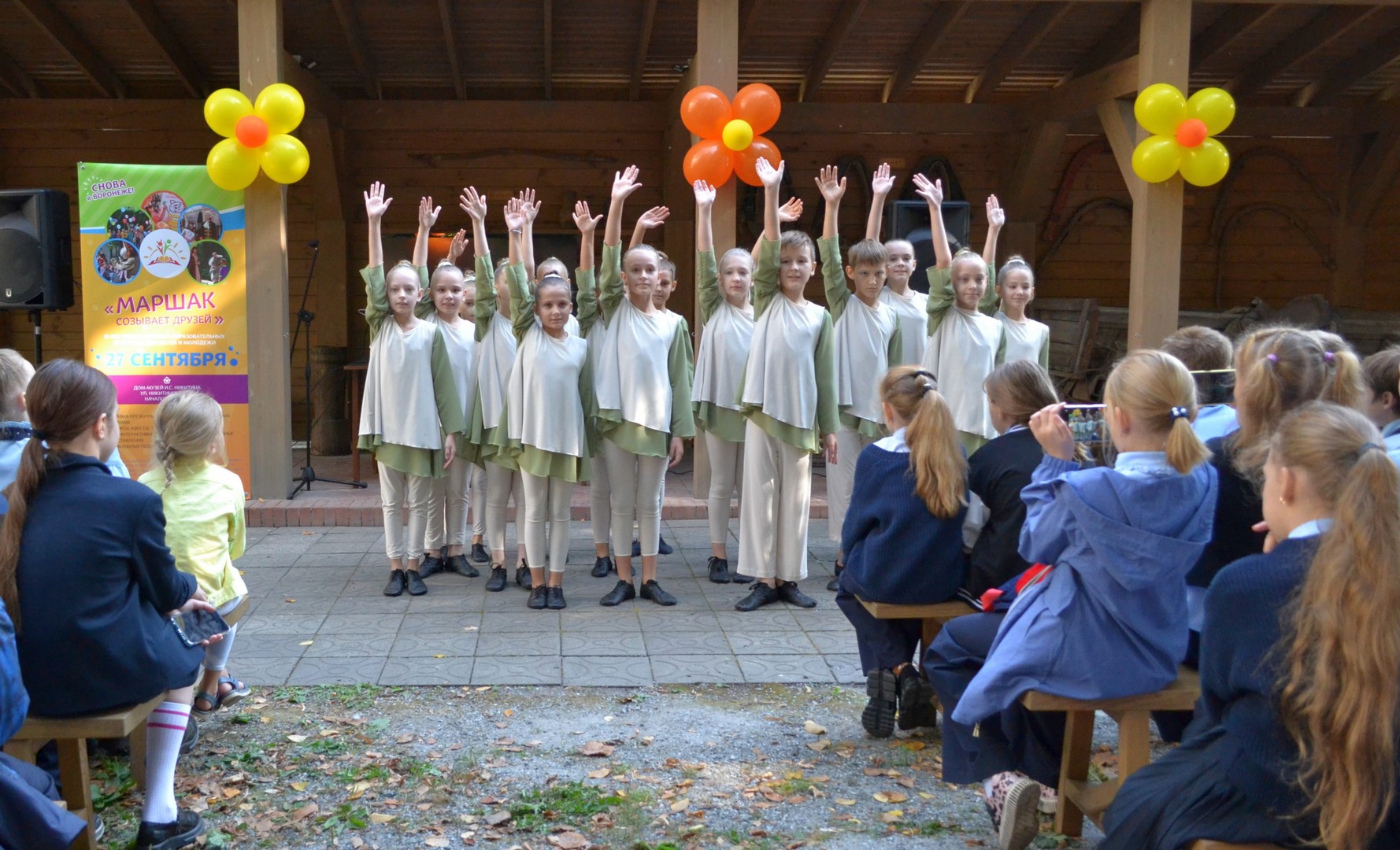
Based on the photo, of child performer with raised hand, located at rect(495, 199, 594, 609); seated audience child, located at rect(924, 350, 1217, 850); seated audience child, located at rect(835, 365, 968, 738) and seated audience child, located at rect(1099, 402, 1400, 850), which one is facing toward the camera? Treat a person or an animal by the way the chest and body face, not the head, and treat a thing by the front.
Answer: the child performer with raised hand

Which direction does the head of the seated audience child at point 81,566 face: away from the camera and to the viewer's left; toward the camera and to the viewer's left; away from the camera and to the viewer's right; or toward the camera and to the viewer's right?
away from the camera and to the viewer's right

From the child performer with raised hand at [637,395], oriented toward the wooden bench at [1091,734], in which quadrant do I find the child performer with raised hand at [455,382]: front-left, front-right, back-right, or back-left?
back-right

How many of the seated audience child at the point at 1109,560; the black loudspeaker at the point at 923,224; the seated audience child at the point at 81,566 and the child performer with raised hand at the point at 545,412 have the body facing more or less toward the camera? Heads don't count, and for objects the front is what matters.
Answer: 2

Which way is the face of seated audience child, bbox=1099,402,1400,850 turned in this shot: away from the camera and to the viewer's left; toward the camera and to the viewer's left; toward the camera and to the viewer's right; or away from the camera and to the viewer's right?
away from the camera and to the viewer's left

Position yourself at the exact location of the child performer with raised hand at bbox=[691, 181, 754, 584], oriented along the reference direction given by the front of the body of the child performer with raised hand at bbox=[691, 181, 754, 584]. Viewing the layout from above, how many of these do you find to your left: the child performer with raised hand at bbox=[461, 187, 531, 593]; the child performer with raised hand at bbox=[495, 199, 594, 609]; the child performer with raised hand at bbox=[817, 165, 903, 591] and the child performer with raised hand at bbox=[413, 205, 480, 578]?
1

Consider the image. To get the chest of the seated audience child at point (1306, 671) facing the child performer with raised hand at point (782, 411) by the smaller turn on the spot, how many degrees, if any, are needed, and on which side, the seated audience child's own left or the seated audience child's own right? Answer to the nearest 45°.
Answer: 0° — they already face them

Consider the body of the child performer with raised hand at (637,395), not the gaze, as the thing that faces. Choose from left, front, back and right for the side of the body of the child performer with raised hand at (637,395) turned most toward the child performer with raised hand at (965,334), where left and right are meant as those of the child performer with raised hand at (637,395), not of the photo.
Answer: left

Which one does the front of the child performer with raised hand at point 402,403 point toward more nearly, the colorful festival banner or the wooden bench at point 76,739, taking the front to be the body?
the wooden bench

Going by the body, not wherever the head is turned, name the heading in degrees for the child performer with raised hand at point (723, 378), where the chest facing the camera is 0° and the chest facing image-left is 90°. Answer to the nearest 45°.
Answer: approximately 0°

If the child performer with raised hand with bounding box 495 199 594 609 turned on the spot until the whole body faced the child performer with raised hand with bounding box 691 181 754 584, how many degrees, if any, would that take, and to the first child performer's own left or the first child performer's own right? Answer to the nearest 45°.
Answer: approximately 135° to the first child performer's own left

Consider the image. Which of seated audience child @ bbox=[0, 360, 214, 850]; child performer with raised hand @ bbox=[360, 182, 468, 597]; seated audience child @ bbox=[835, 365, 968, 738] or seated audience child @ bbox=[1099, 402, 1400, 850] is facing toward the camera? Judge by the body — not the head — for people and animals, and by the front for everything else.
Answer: the child performer with raised hand

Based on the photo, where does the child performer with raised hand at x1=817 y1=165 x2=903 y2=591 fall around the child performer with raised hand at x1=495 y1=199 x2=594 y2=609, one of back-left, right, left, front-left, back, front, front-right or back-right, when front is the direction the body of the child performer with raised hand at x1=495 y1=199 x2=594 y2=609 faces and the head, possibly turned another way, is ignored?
left
